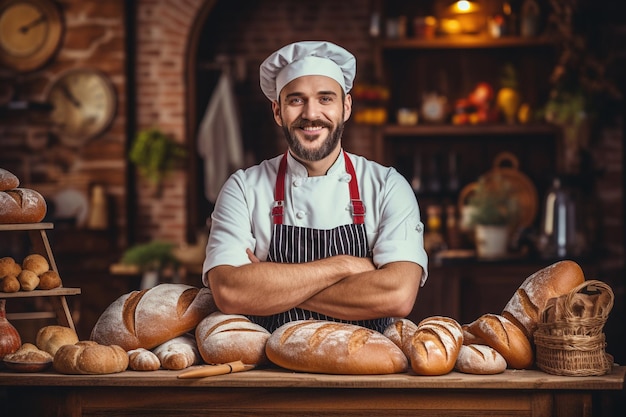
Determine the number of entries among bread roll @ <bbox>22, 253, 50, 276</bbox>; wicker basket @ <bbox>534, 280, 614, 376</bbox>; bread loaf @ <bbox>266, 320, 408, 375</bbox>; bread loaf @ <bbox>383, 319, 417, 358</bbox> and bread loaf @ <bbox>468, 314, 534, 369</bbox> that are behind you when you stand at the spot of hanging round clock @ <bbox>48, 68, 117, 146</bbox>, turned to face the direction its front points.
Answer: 0

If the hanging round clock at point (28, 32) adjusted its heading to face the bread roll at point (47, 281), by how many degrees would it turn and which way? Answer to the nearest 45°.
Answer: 0° — it already faces it

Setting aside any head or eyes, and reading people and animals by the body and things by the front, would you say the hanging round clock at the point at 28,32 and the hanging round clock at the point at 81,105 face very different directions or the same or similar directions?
same or similar directions

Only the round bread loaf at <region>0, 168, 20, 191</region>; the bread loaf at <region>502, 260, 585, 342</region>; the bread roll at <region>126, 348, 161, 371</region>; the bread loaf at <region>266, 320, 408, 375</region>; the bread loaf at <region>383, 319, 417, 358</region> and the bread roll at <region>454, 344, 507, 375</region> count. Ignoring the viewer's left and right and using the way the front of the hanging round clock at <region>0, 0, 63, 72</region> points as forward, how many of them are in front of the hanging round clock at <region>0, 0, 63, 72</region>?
6

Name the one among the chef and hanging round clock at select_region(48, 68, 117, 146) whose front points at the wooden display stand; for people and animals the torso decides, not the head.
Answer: the hanging round clock

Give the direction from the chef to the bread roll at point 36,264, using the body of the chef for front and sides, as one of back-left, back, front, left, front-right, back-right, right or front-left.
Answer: right

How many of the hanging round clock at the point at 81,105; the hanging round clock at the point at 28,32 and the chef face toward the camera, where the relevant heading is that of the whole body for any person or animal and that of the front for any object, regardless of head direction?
3

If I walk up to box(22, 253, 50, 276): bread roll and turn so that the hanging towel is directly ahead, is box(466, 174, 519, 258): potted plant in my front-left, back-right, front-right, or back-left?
front-right

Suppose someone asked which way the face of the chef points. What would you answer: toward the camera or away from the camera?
toward the camera

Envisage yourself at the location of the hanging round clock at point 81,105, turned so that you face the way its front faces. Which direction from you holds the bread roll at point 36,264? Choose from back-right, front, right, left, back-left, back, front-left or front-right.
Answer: front

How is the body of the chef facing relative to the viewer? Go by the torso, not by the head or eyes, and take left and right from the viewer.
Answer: facing the viewer

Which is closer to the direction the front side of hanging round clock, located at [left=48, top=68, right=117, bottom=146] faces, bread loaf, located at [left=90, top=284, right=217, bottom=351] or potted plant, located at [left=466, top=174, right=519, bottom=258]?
the bread loaf

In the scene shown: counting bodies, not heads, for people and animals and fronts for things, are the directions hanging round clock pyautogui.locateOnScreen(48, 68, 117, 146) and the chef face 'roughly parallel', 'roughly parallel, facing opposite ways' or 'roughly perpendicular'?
roughly parallel

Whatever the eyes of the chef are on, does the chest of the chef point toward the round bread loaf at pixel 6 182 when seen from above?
no

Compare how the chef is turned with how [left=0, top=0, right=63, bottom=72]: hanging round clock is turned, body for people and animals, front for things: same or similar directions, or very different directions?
same or similar directions

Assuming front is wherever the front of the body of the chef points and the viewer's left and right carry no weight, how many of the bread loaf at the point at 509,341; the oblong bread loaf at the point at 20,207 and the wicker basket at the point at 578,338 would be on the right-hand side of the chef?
1

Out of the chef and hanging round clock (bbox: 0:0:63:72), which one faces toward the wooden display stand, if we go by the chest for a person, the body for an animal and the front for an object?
the hanging round clock

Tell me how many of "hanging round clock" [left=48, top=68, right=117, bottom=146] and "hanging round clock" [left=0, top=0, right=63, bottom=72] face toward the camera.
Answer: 2

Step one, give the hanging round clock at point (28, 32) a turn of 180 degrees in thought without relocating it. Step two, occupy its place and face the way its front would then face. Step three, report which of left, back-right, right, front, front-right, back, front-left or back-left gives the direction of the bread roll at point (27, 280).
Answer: back
